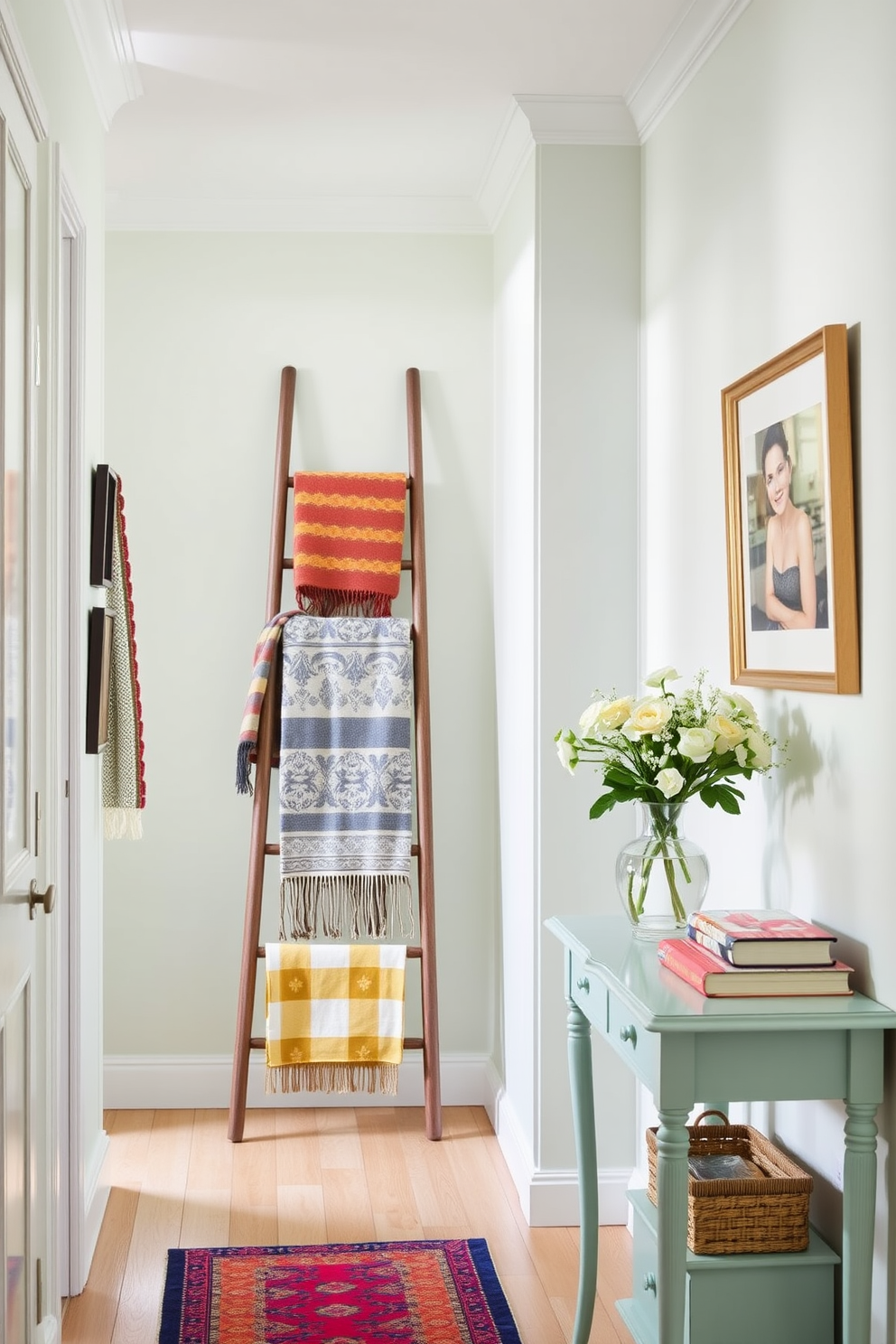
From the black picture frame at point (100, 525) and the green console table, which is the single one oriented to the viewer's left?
the green console table

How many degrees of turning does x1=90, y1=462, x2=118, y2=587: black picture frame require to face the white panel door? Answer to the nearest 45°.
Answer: approximately 90° to its right

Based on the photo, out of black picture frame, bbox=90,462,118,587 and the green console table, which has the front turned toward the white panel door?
the green console table

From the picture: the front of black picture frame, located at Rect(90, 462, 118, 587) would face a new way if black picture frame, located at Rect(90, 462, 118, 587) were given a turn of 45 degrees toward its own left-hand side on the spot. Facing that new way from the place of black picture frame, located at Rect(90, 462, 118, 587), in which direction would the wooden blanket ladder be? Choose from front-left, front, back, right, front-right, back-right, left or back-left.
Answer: front

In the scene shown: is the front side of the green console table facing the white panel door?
yes

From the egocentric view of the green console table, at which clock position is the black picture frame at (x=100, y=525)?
The black picture frame is roughly at 1 o'clock from the green console table.

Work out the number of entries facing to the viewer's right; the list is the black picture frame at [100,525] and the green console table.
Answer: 1

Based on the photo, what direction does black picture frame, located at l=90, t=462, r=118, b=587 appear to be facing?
to the viewer's right

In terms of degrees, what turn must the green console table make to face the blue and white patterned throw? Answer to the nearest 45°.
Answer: approximately 45° to its right

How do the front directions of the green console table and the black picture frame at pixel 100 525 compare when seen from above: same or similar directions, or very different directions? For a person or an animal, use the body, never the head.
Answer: very different directions

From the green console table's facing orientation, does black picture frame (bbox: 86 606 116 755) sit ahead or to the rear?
ahead

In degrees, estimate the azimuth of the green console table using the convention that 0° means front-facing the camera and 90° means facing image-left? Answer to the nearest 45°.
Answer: approximately 90°

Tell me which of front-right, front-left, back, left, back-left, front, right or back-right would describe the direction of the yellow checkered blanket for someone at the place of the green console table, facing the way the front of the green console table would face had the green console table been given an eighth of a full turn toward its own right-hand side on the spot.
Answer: front

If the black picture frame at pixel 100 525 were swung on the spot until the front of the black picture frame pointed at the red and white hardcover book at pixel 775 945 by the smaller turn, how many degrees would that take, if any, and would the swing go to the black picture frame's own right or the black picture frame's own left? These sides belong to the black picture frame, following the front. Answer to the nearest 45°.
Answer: approximately 45° to the black picture frame's own right

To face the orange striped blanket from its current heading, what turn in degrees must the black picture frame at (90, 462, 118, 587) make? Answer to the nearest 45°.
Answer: approximately 45° to its left
